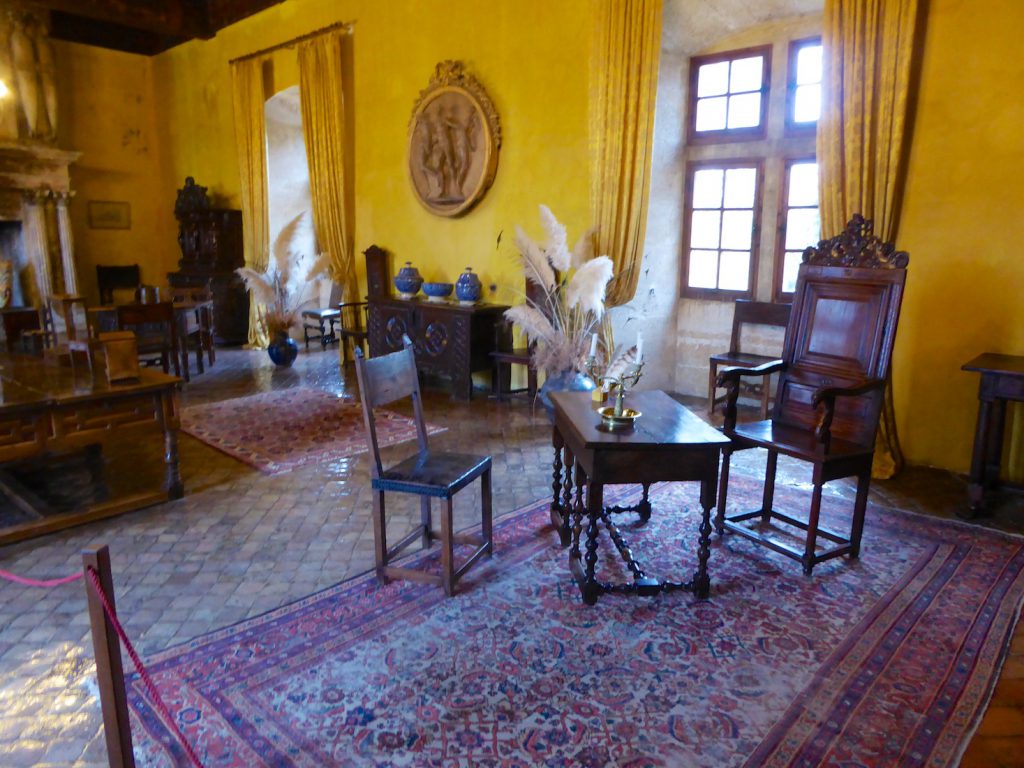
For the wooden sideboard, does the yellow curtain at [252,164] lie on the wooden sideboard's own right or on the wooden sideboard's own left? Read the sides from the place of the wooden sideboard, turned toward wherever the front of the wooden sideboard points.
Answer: on the wooden sideboard's own right

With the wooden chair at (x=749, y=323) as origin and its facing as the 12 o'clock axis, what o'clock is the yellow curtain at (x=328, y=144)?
The yellow curtain is roughly at 2 o'clock from the wooden chair.

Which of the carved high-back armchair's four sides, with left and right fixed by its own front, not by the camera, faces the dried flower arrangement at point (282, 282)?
right

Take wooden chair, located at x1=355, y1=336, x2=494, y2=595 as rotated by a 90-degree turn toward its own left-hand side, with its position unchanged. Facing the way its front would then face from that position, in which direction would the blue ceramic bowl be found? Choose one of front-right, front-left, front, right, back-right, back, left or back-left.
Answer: front-left

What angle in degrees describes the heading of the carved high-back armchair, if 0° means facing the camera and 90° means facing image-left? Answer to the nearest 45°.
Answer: approximately 45°

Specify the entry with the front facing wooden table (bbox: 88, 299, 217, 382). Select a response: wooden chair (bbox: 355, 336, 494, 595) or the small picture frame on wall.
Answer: the small picture frame on wall
